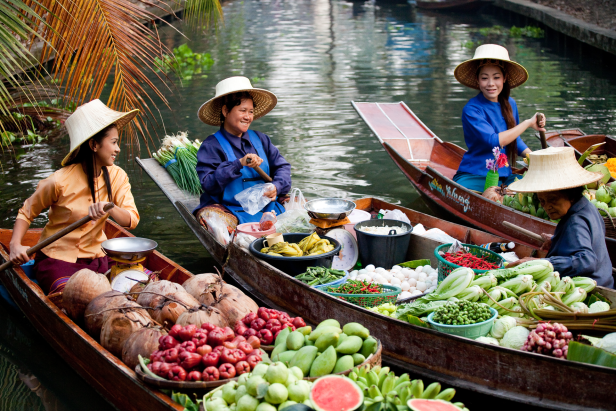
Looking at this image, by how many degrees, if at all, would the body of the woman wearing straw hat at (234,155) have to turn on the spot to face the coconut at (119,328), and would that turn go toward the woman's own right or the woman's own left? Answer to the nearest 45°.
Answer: approximately 45° to the woman's own right

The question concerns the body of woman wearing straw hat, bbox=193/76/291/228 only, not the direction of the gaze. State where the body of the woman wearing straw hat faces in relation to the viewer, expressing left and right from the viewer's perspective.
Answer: facing the viewer and to the right of the viewer

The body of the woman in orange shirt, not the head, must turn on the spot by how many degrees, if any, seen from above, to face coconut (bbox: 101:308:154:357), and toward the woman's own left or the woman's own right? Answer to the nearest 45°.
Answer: approximately 45° to the woman's own right

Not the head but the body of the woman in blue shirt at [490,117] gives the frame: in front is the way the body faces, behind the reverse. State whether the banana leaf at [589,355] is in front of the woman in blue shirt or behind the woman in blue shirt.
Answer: in front

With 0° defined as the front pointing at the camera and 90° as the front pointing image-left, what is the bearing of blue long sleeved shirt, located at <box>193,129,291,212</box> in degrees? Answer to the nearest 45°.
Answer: approximately 315°

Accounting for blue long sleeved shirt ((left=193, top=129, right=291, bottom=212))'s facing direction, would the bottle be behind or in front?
in front

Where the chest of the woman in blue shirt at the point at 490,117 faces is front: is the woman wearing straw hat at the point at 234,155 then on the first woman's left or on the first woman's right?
on the first woman's right

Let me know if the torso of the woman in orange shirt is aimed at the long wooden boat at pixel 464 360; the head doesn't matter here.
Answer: yes

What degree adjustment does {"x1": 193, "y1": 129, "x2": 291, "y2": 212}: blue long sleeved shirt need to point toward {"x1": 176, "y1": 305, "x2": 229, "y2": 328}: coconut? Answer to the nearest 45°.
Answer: approximately 45° to its right

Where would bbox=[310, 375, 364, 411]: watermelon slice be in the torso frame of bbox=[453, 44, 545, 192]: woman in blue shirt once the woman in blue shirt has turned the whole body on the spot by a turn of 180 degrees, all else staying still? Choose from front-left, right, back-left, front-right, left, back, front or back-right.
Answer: back-left

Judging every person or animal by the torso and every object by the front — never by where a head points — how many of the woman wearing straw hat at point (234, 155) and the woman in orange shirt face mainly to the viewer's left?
0

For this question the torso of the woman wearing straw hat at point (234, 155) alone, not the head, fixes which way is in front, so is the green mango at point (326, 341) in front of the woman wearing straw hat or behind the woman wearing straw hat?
in front

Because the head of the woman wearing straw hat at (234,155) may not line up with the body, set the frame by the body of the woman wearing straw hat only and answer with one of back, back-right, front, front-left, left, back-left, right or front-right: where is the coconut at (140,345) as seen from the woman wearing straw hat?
front-right

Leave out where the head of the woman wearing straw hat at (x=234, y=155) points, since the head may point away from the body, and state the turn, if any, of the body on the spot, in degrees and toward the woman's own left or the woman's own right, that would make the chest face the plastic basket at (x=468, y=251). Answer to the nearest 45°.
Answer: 0° — they already face it

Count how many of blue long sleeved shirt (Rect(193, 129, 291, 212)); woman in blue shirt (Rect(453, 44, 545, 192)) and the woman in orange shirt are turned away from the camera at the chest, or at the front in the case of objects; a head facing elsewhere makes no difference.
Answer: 0

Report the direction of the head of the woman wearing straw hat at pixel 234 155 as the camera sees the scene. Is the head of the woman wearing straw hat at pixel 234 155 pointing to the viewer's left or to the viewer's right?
to the viewer's right
